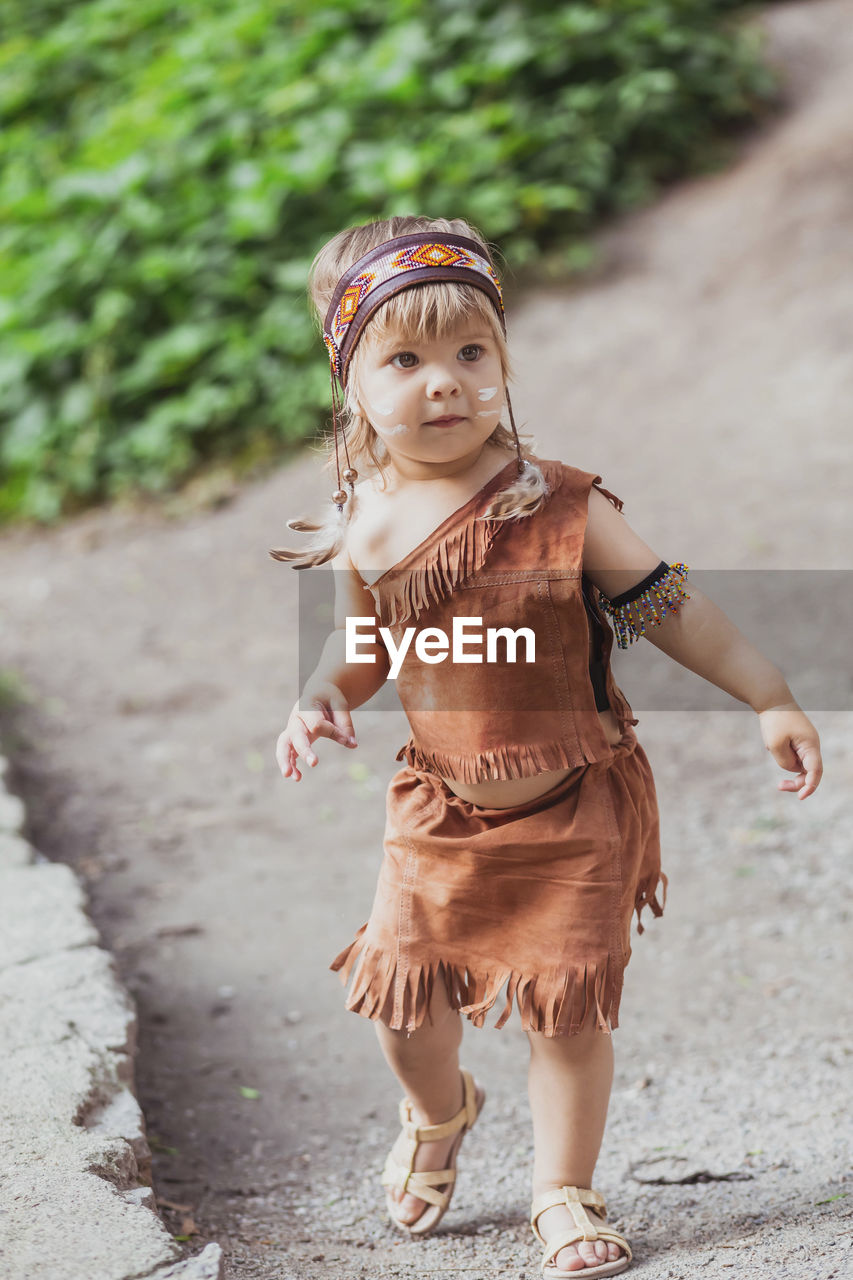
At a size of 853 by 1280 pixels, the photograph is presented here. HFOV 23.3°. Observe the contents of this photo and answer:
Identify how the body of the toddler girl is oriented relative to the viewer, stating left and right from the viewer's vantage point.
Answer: facing the viewer
